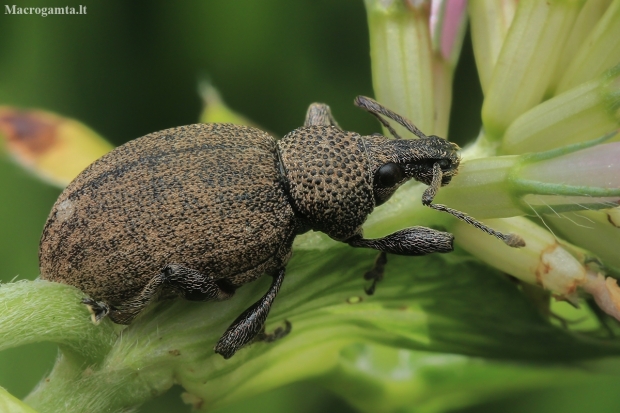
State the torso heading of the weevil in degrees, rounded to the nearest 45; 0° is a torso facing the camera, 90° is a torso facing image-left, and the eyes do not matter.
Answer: approximately 270°
